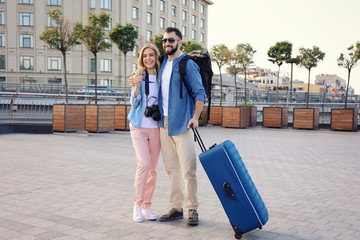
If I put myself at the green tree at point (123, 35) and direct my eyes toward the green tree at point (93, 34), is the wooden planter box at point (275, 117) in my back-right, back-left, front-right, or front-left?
back-left

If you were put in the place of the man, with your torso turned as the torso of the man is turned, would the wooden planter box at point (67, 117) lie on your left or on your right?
on your right

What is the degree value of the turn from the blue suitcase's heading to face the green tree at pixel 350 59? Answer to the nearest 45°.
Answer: approximately 90° to its left

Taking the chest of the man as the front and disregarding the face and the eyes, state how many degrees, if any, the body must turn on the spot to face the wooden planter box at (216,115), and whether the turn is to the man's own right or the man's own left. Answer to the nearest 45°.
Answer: approximately 135° to the man's own right
